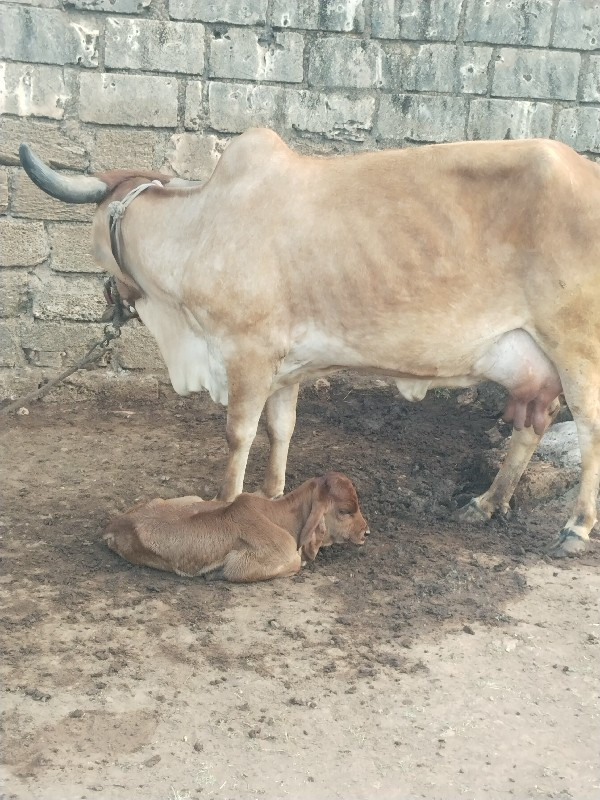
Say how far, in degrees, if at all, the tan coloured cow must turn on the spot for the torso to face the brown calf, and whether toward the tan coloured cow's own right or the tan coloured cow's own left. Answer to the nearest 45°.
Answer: approximately 45° to the tan coloured cow's own left

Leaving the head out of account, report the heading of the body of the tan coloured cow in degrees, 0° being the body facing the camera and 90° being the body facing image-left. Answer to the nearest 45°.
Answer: approximately 90°

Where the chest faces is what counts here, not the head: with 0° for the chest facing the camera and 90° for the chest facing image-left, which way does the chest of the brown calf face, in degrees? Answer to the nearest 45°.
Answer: approximately 270°

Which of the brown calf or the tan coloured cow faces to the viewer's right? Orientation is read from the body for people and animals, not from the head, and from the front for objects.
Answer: the brown calf

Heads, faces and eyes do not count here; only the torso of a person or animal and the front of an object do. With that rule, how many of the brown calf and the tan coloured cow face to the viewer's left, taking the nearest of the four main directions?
1

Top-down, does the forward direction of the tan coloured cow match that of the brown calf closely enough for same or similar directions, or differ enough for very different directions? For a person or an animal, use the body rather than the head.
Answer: very different directions
